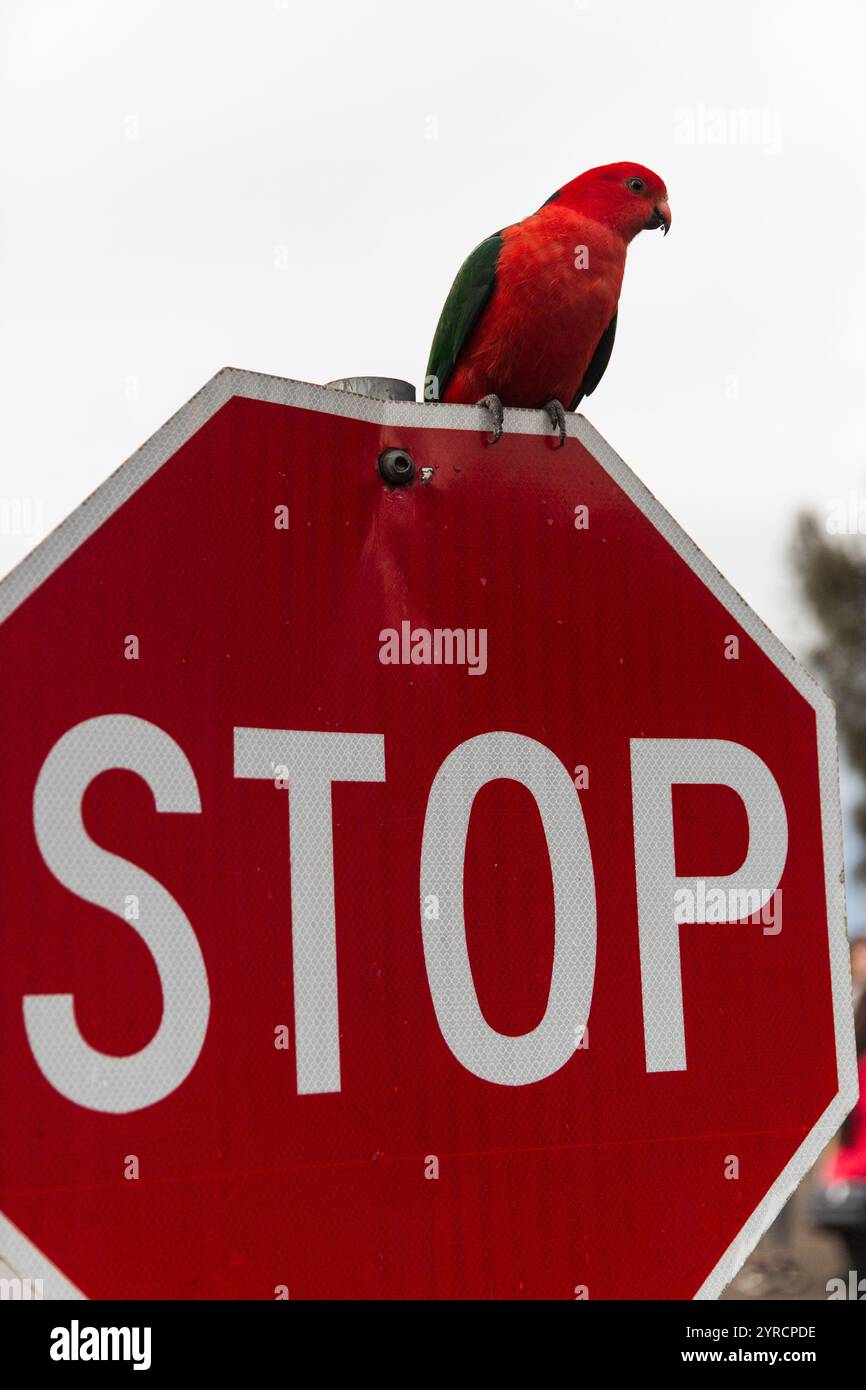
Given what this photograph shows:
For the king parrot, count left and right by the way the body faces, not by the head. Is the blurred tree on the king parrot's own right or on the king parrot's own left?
on the king parrot's own left

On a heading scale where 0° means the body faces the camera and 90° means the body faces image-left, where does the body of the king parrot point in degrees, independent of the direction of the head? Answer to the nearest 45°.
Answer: approximately 315°
